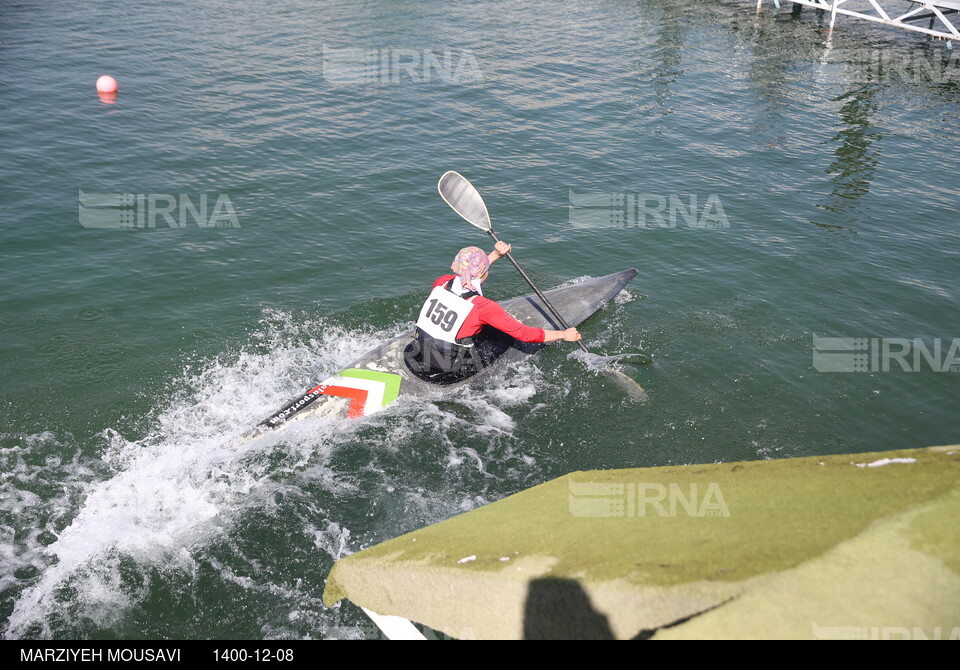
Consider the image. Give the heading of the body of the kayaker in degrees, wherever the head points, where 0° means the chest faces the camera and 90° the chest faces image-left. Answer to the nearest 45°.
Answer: approximately 225°

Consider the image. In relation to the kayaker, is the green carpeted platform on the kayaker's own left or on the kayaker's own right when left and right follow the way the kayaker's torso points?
on the kayaker's own right

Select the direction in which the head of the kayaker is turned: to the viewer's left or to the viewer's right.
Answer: to the viewer's right
